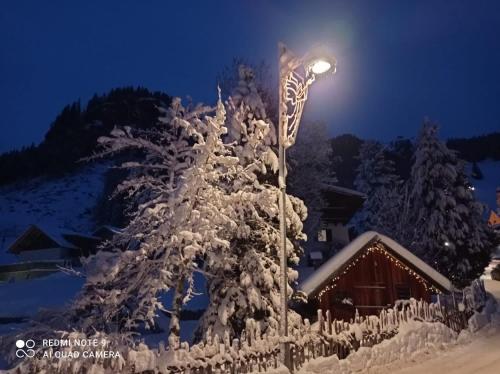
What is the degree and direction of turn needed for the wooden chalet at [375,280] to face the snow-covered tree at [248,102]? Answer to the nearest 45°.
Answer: approximately 45° to its right

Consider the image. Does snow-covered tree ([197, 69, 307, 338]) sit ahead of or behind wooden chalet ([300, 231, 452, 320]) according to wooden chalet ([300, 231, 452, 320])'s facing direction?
ahead

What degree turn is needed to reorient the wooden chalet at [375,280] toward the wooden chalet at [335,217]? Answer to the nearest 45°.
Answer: approximately 180°

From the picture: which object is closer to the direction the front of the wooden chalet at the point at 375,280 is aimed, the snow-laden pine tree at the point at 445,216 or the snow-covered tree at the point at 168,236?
the snow-covered tree

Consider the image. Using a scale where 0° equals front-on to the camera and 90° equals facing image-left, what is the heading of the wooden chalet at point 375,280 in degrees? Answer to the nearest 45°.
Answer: approximately 0°

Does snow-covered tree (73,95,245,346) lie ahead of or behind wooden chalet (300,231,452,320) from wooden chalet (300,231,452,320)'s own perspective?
ahead

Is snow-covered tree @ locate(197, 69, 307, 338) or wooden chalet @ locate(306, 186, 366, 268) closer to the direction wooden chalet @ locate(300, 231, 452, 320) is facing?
the snow-covered tree

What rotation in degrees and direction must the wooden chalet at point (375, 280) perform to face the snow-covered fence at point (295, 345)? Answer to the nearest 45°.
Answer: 0° — it already faces it

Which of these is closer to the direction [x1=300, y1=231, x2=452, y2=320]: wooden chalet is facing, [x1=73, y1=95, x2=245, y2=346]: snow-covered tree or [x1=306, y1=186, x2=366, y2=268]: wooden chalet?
the snow-covered tree

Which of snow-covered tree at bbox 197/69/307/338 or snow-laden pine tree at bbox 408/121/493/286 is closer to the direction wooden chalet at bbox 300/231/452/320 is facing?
the snow-covered tree
